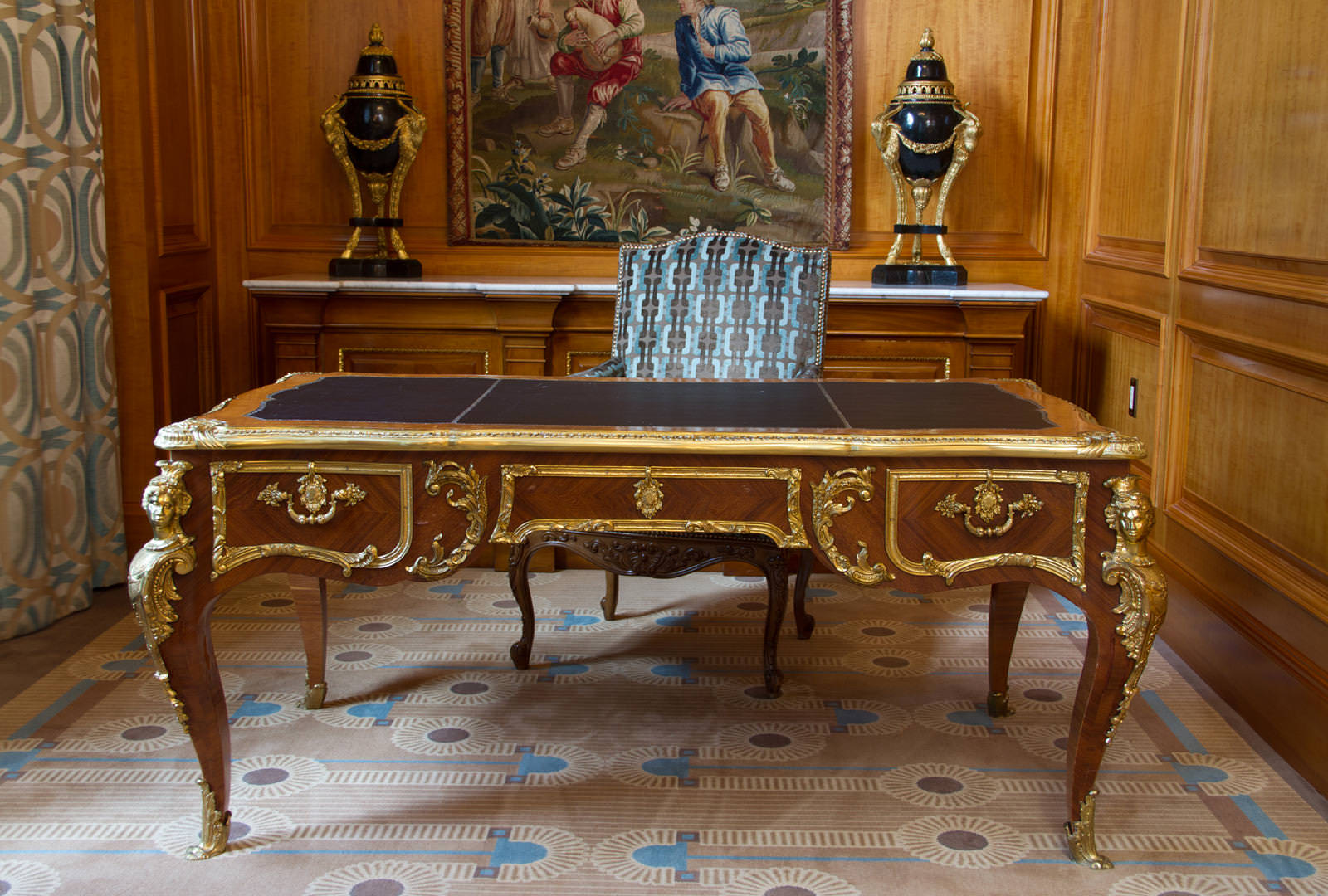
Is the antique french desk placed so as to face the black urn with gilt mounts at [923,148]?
no

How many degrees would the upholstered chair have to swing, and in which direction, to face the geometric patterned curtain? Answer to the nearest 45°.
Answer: approximately 45° to its right

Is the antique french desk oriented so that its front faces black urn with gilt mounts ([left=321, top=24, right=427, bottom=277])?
no

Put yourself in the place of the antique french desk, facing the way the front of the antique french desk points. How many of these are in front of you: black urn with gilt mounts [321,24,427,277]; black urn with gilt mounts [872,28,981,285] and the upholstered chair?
0

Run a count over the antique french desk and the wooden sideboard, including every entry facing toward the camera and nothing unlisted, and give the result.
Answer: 2

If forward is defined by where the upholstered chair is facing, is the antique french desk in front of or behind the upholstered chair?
in front

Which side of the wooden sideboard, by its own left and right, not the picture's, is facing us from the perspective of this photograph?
front

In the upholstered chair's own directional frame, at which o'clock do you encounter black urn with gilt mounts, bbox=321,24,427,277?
The black urn with gilt mounts is roughly at 3 o'clock from the upholstered chair.

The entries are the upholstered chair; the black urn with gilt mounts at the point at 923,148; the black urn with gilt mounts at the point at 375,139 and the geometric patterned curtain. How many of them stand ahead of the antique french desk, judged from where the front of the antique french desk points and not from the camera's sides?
0

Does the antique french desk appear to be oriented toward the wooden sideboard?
no

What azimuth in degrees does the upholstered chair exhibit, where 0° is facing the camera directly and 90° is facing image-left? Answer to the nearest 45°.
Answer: approximately 45°

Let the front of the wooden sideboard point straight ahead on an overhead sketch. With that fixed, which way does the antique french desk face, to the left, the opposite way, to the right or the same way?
the same way

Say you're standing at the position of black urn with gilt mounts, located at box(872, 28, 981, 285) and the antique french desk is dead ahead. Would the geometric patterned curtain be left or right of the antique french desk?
right

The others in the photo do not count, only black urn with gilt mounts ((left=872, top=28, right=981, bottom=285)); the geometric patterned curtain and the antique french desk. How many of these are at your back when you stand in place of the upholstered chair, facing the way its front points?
1
